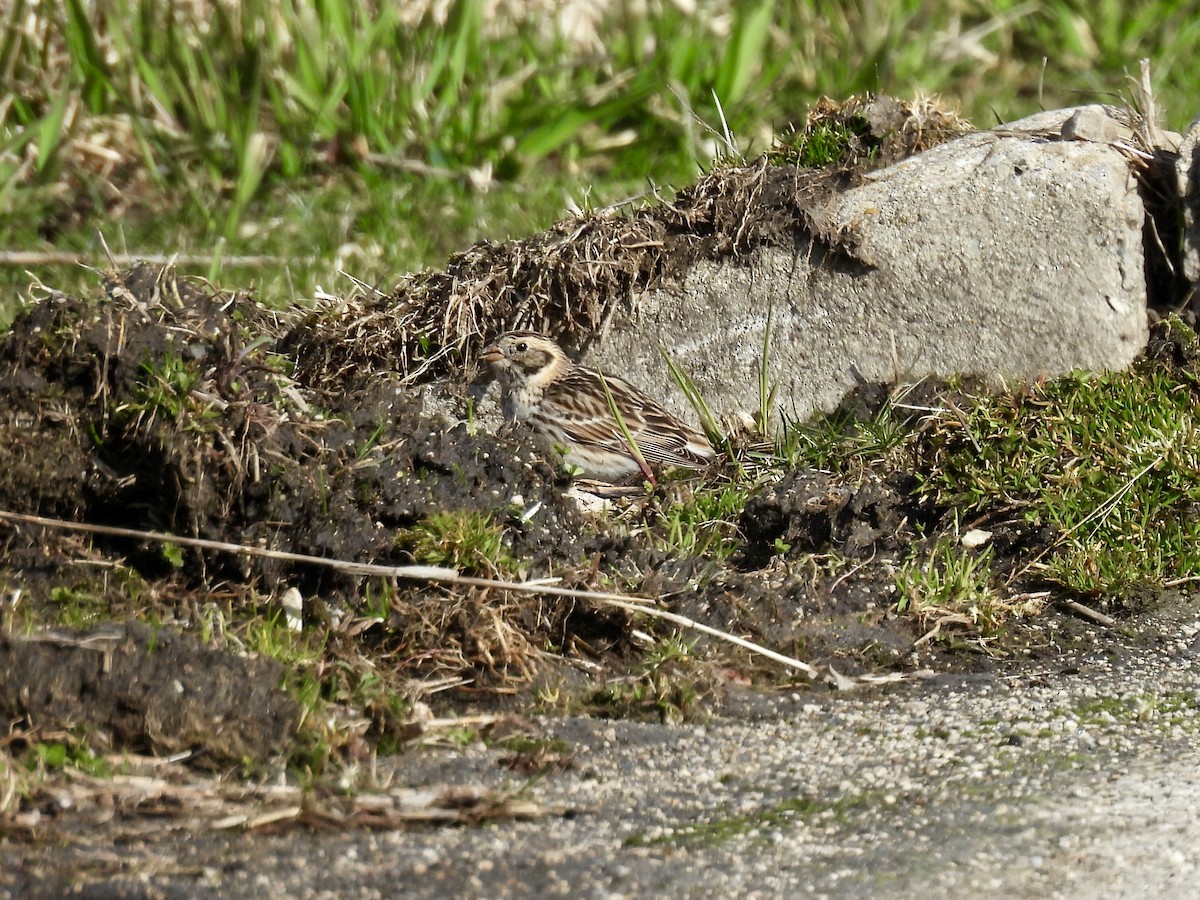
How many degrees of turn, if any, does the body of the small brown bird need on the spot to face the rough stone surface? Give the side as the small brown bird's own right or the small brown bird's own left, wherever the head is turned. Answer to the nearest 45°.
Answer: approximately 180°

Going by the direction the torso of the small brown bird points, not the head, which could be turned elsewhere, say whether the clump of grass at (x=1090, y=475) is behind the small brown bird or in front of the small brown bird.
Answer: behind

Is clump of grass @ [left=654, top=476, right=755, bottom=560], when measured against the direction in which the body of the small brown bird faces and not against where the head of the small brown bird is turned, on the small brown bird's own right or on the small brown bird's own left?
on the small brown bird's own left

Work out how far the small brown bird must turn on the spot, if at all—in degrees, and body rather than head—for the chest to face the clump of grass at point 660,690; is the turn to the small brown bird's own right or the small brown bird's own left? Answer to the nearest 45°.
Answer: approximately 90° to the small brown bird's own left

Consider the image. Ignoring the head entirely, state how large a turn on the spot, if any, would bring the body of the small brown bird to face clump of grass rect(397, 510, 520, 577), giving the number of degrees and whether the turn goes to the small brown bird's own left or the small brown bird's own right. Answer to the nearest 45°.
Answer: approximately 90° to the small brown bird's own left

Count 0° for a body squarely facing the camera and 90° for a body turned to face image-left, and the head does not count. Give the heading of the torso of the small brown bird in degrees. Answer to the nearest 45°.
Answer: approximately 90°
